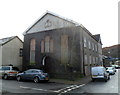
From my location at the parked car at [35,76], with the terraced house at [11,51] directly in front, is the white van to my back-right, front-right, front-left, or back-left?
back-right

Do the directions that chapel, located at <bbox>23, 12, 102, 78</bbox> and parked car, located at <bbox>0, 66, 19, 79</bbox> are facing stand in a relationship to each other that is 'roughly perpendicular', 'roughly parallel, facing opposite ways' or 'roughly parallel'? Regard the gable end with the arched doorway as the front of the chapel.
roughly perpendicular

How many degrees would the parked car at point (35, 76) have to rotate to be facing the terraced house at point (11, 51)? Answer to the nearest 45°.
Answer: approximately 45° to its right

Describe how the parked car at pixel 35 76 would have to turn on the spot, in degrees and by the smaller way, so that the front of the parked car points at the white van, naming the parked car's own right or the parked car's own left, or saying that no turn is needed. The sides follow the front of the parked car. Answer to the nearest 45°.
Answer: approximately 135° to the parked car's own right

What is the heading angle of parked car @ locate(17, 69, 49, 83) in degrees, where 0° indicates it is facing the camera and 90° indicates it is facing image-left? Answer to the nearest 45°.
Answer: approximately 135°

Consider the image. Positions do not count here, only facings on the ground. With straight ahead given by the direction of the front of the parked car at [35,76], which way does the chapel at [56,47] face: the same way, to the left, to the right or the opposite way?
to the left

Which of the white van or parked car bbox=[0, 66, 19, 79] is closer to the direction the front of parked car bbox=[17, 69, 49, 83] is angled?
the parked car
